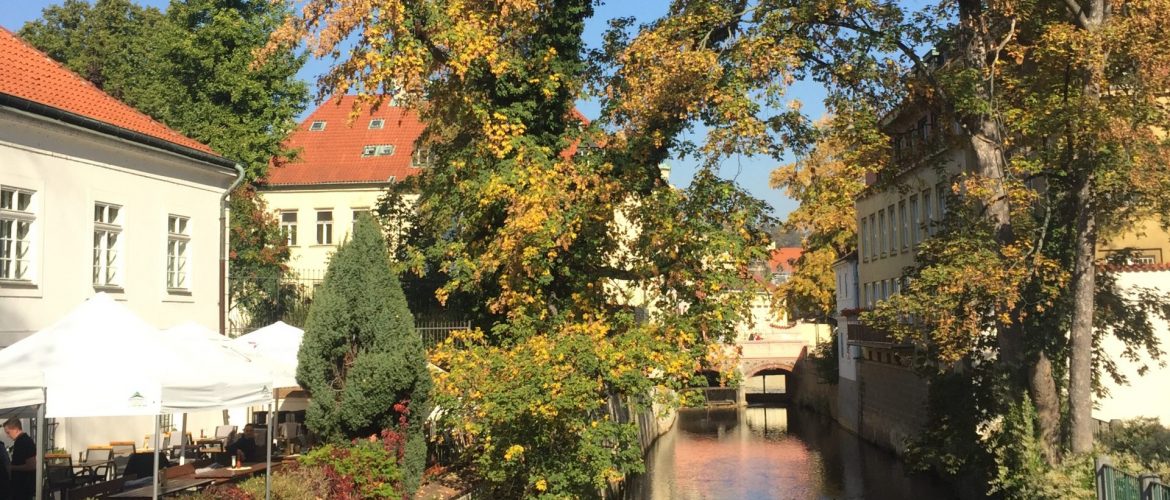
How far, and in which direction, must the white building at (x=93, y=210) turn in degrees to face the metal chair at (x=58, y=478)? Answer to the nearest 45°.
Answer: approximately 45° to its right

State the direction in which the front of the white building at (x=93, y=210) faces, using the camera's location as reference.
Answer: facing the viewer and to the right of the viewer

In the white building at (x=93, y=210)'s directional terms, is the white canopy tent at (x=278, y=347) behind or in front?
in front

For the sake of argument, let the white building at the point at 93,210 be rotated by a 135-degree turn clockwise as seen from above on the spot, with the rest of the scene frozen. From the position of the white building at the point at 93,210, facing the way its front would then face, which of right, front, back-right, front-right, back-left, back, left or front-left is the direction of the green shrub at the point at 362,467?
back-left

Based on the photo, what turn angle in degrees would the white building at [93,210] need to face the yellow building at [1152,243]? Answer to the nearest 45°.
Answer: approximately 45° to its left

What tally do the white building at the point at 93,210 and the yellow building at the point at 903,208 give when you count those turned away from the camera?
0

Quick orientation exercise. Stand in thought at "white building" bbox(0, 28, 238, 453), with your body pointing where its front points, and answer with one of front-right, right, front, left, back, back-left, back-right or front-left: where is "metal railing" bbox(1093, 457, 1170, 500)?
front

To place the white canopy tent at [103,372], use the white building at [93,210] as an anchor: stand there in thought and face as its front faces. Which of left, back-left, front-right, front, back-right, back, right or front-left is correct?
front-right

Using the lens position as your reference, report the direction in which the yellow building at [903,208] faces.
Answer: facing the viewer and to the left of the viewer

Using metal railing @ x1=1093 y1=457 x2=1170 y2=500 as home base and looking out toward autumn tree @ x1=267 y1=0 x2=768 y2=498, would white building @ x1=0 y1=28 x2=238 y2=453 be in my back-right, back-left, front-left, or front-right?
front-left

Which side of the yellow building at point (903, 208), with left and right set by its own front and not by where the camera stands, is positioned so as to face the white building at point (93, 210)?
front

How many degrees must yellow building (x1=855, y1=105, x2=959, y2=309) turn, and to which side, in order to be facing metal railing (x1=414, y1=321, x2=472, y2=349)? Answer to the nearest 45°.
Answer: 0° — it already faces it
